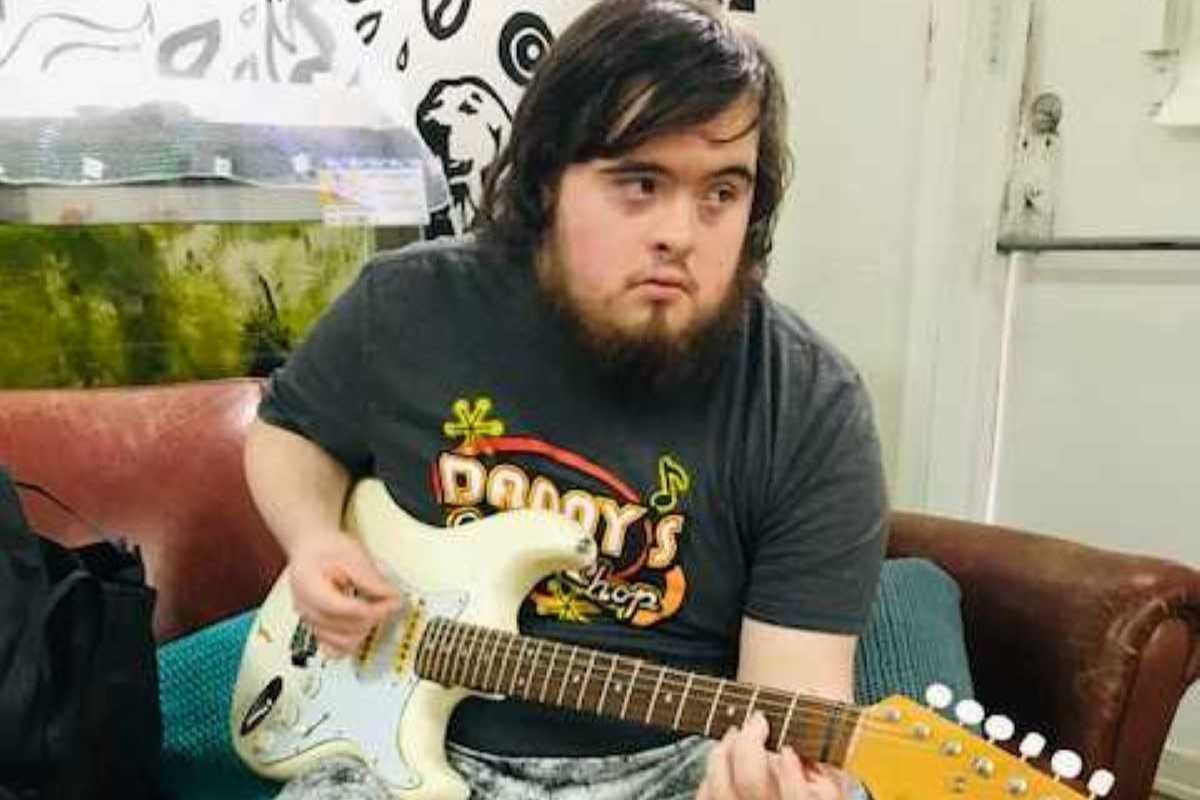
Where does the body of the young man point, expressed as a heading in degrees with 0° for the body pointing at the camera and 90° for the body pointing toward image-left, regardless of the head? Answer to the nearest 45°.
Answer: approximately 0°
